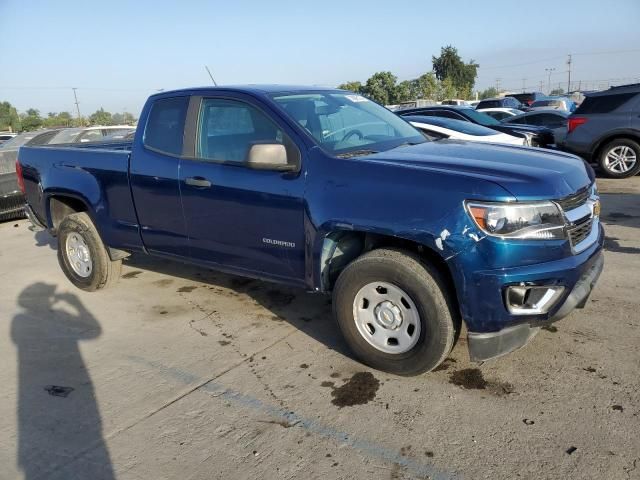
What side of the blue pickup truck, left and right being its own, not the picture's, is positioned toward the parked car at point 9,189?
back

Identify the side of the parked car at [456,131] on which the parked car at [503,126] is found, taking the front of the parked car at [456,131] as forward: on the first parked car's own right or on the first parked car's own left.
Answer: on the first parked car's own left

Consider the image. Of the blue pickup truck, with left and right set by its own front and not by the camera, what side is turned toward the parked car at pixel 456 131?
left

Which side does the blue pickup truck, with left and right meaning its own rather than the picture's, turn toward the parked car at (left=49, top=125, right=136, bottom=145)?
back

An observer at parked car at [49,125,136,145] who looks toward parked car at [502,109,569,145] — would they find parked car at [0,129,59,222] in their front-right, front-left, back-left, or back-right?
back-right
